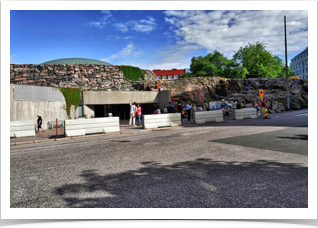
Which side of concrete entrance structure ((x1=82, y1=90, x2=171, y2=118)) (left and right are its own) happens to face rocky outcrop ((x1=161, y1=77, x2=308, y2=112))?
left

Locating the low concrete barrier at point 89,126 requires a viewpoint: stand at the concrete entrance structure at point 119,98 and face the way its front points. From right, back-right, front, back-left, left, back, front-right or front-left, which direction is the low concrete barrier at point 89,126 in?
front

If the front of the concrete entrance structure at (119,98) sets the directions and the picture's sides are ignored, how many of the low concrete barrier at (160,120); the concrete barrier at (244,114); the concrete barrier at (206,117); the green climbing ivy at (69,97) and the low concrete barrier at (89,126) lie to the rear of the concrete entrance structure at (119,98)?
0

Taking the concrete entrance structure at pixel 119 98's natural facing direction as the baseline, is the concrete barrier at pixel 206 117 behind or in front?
in front

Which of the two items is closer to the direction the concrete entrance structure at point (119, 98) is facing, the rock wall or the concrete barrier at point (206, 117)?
the concrete barrier

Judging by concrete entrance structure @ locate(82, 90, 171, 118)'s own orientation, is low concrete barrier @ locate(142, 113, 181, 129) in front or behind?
in front

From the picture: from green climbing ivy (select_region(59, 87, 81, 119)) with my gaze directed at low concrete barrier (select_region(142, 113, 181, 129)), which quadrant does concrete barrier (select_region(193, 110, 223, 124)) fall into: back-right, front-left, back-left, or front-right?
front-left

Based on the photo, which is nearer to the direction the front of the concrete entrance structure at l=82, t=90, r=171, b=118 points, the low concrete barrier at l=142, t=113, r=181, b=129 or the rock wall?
the low concrete barrier

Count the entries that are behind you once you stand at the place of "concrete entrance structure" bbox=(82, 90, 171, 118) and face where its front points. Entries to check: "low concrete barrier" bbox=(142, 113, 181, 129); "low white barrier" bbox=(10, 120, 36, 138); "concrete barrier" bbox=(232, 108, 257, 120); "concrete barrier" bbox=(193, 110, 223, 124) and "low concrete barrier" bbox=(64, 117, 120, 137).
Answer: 0

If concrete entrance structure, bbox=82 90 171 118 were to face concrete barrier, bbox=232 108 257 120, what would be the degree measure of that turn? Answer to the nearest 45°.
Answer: approximately 45° to its left

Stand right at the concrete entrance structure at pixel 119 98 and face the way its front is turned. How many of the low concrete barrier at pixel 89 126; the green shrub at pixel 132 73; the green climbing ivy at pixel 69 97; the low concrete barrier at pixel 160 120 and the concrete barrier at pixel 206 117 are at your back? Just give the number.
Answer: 1

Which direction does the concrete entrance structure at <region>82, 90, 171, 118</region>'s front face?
toward the camera
